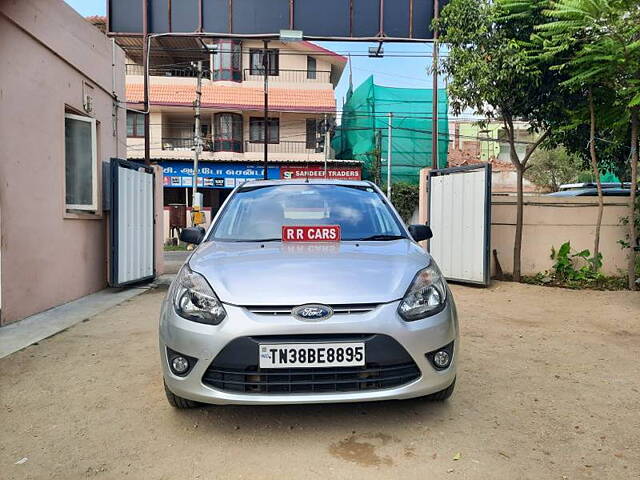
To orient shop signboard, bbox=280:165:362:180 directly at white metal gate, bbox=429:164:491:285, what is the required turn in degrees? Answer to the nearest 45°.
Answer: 0° — it already faces it

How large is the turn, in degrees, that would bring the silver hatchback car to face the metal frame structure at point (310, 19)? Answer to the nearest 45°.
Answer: approximately 180°

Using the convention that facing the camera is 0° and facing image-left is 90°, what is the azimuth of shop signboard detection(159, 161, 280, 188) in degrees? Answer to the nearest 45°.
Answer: approximately 0°

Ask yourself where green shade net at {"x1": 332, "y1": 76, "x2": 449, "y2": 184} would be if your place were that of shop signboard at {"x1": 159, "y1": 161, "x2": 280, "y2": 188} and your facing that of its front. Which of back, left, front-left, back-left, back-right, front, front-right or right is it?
left

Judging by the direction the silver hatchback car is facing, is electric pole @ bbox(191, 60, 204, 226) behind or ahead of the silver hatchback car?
behind

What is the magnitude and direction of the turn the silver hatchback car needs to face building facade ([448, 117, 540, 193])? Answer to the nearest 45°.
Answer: approximately 180°

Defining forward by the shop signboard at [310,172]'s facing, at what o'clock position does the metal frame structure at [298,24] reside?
The metal frame structure is roughly at 12 o'clock from the shop signboard.

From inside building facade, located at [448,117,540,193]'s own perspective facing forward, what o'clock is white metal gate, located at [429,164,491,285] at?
The white metal gate is roughly at 12 o'clock from the building facade.

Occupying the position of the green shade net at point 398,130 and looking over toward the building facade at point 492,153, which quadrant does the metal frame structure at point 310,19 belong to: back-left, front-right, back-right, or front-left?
back-right

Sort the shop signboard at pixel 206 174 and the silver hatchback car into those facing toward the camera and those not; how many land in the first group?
2
